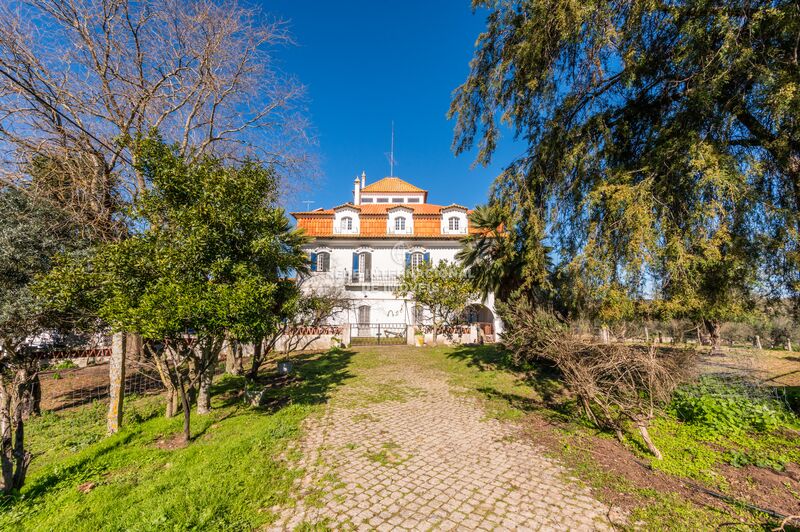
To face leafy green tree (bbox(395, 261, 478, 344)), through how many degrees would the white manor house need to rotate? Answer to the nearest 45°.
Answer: approximately 45° to its left

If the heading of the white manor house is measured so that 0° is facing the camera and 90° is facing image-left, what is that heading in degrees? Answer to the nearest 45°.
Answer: approximately 0°

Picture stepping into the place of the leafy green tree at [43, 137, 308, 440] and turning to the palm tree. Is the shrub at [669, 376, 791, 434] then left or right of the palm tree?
right
